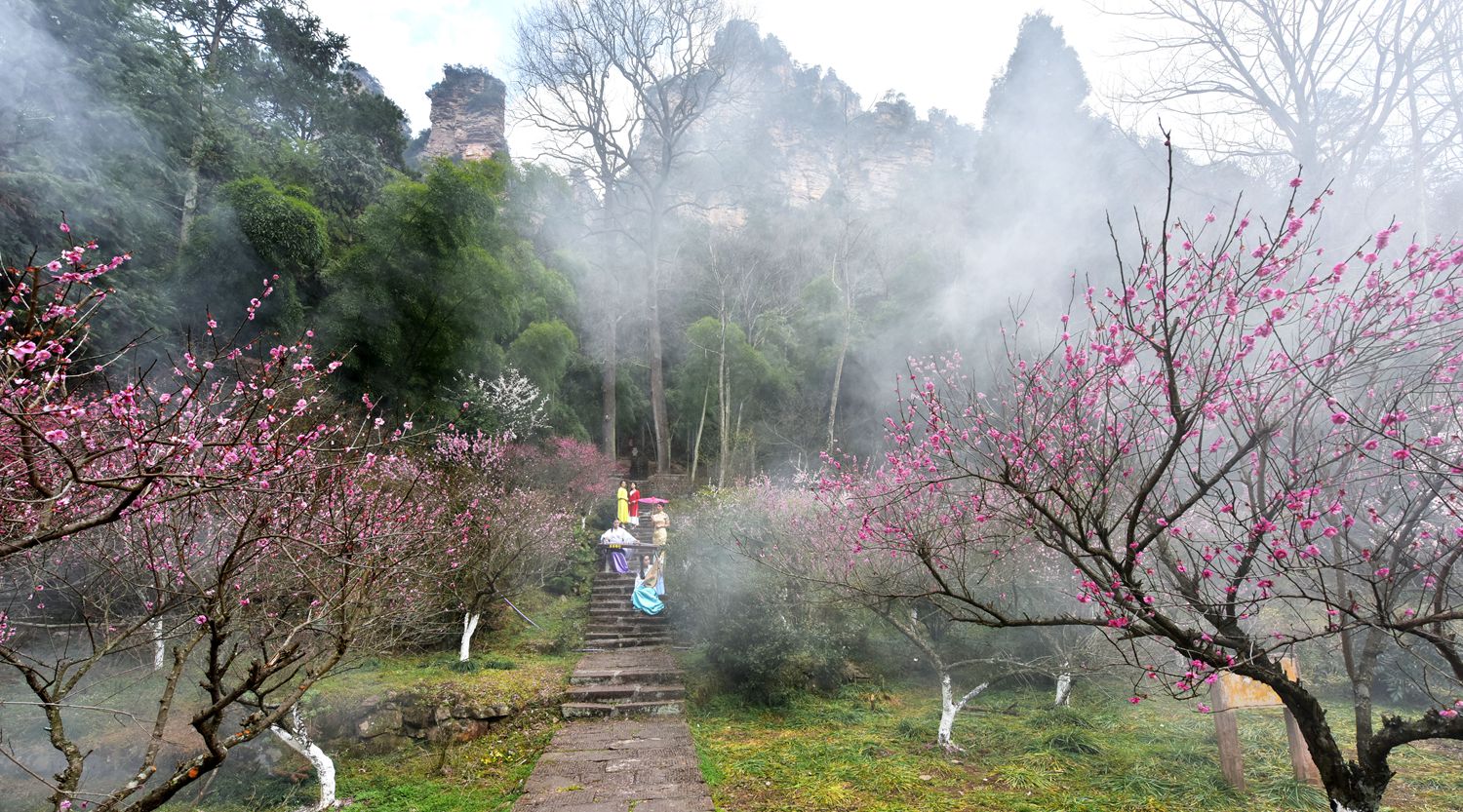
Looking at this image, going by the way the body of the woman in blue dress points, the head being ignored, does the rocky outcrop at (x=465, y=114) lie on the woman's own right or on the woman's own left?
on the woman's own right

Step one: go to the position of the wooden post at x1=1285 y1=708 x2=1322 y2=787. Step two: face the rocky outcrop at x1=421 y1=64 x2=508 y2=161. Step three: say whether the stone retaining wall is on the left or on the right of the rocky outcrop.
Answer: left

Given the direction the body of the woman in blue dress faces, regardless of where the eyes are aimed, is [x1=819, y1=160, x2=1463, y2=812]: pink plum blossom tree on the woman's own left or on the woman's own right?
on the woman's own left
